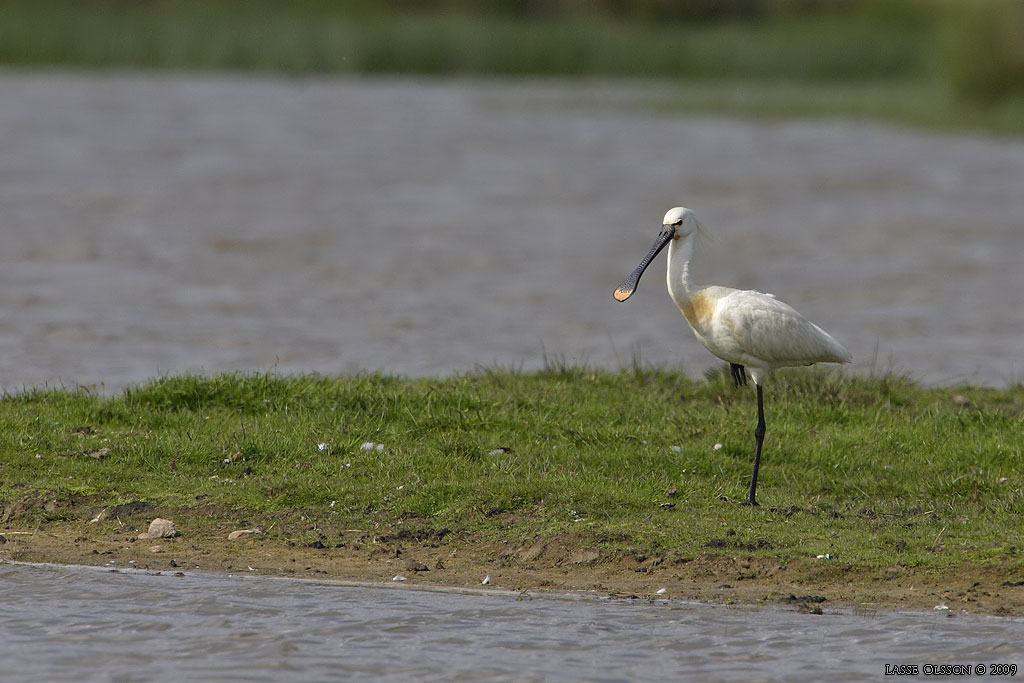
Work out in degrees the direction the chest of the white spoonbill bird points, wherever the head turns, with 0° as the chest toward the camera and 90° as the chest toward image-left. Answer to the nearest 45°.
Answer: approximately 90°
